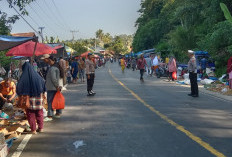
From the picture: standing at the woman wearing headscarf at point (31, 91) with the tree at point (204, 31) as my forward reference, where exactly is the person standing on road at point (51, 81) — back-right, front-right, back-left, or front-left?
front-left

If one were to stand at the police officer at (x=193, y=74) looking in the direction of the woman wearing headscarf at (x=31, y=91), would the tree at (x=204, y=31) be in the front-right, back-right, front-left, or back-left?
back-right

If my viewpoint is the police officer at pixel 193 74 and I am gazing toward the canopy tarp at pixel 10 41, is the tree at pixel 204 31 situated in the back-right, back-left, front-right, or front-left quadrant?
back-right

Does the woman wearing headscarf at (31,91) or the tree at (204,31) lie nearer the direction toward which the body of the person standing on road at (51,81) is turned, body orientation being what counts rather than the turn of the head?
the woman wearing headscarf
